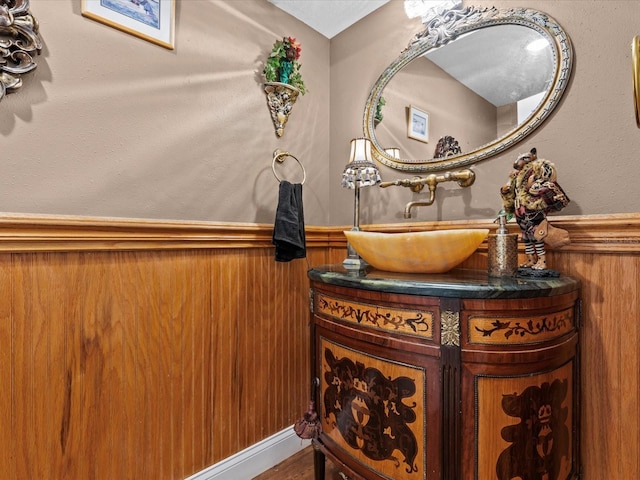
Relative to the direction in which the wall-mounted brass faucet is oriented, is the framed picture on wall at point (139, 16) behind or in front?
in front

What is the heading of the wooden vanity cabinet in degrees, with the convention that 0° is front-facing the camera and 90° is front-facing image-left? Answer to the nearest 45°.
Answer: approximately 45°

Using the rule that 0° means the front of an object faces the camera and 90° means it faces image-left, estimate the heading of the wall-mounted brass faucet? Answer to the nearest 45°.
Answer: approximately 45°
